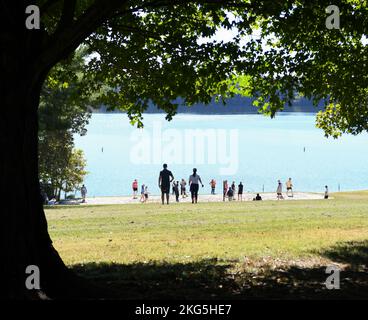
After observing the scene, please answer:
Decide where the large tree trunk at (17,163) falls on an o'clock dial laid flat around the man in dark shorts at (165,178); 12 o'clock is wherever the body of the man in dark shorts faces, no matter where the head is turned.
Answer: The large tree trunk is roughly at 6 o'clock from the man in dark shorts.

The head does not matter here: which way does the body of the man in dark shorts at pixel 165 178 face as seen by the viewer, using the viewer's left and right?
facing away from the viewer
